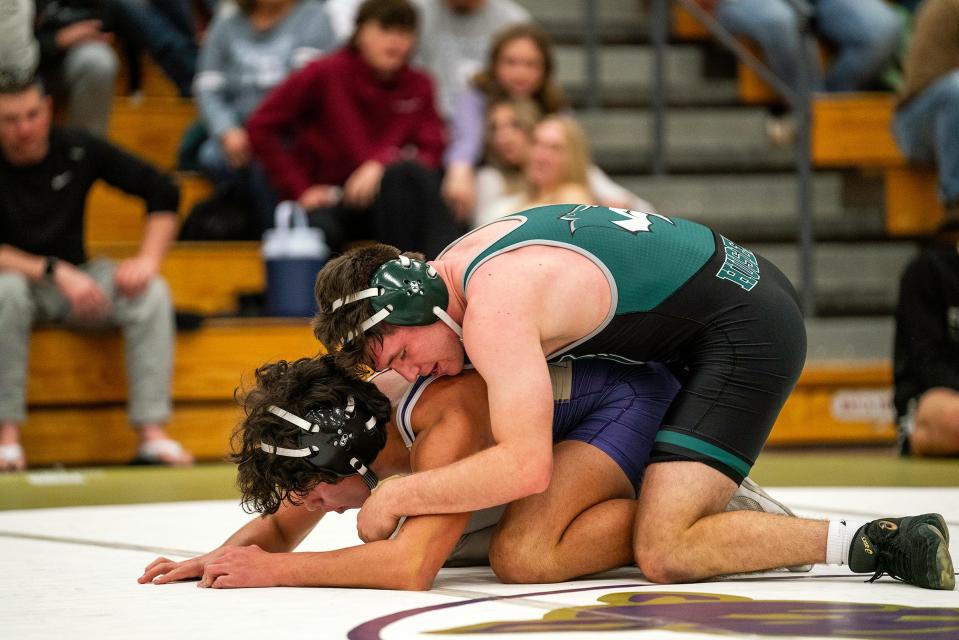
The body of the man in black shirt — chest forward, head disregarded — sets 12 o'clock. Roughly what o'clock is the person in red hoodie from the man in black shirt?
The person in red hoodie is roughly at 8 o'clock from the man in black shirt.

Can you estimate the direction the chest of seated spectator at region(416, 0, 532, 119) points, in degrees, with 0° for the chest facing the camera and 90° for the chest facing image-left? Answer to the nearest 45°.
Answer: approximately 0°

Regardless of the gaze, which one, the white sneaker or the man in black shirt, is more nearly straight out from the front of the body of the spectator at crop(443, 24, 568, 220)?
the white sneaker

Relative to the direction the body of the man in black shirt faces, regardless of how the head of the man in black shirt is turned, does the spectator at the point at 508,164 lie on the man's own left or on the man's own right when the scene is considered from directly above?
on the man's own left

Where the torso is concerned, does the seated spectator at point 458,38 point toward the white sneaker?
yes

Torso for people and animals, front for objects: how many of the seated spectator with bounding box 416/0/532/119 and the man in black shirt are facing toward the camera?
2

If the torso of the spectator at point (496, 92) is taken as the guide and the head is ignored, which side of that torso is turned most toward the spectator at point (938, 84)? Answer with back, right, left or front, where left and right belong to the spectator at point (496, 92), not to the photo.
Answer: left
